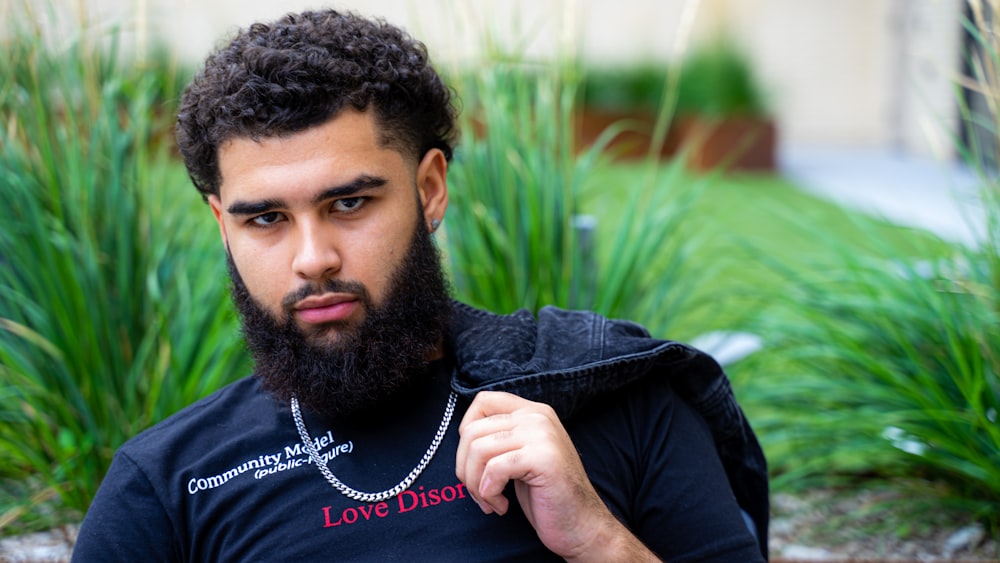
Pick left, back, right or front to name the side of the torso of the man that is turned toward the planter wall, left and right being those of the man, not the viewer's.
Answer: back

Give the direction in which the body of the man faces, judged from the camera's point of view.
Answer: toward the camera

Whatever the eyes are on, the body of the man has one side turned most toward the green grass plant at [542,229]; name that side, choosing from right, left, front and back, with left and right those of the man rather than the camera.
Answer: back
